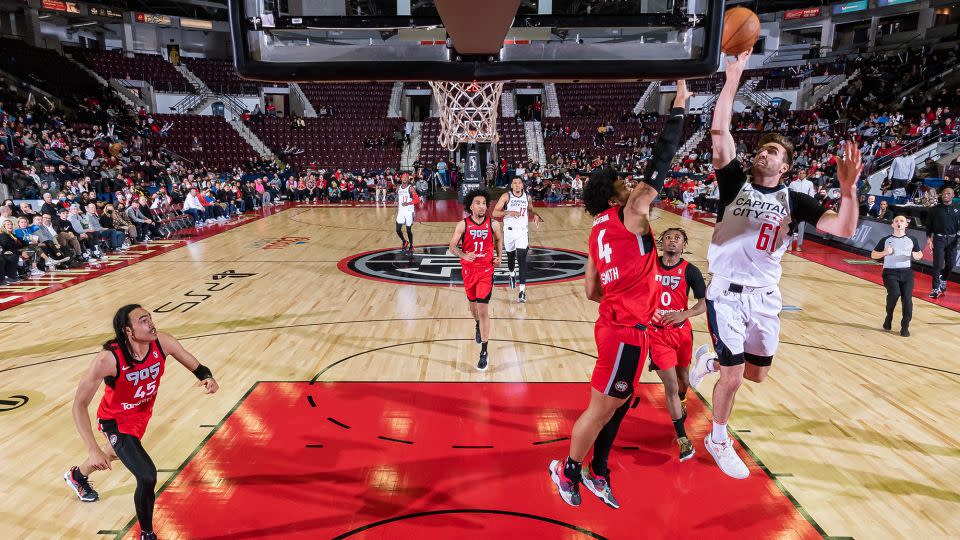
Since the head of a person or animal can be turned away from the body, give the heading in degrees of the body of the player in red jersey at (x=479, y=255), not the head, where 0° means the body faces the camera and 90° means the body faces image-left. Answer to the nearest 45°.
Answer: approximately 0°

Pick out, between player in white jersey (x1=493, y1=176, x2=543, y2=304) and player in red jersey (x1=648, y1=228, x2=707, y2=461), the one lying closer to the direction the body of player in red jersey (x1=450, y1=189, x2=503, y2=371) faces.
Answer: the player in red jersey

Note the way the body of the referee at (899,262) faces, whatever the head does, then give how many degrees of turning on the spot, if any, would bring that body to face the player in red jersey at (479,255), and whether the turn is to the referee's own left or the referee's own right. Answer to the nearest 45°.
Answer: approximately 45° to the referee's own right

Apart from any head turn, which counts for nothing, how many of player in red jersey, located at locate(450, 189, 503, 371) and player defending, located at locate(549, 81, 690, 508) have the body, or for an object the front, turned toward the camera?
1

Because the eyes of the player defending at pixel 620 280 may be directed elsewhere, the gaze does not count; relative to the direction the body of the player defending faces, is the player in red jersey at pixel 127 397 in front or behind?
behind

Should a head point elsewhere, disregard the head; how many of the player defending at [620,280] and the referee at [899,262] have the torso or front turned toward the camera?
1

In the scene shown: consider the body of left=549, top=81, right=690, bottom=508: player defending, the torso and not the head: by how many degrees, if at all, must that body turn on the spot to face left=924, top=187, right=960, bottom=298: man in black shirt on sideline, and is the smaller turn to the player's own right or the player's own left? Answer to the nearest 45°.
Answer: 0° — they already face them

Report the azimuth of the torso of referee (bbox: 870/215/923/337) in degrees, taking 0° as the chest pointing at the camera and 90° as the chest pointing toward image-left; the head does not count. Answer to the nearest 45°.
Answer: approximately 0°

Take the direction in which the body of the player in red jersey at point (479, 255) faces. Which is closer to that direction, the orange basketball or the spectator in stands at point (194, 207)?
the orange basketball

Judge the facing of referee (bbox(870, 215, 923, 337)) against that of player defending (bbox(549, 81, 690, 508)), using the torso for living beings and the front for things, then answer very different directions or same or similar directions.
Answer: very different directions

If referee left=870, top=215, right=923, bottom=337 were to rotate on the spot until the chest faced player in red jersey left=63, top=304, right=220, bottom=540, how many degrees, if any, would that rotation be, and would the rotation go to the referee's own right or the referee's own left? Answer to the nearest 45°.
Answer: approximately 45° to the referee's own right

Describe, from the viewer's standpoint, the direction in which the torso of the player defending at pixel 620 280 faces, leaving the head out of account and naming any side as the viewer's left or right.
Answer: facing away from the viewer and to the right of the viewer
